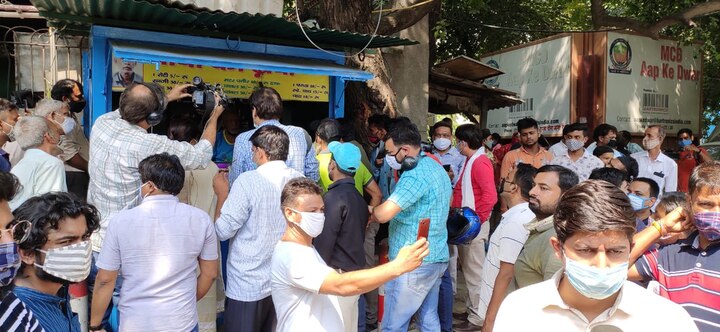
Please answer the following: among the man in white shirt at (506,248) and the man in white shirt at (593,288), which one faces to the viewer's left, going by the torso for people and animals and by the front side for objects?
the man in white shirt at (506,248)

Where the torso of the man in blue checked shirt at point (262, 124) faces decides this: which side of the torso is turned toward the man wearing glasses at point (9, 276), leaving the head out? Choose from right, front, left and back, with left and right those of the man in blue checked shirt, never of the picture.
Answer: back

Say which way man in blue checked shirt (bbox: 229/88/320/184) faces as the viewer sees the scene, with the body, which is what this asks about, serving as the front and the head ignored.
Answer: away from the camera

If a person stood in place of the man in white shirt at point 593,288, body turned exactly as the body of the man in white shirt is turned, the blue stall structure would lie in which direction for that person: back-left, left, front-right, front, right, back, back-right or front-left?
back-right

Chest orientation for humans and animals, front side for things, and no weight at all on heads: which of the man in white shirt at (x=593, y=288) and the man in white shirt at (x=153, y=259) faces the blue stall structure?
the man in white shirt at (x=153, y=259)

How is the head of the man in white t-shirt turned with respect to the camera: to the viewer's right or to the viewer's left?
to the viewer's right

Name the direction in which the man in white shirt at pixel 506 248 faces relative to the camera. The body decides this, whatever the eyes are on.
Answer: to the viewer's left

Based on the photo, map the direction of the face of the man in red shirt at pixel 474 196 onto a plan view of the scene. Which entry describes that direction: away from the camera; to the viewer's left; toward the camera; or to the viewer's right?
to the viewer's left

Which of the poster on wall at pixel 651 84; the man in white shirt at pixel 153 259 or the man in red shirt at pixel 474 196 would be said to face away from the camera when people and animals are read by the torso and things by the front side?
the man in white shirt

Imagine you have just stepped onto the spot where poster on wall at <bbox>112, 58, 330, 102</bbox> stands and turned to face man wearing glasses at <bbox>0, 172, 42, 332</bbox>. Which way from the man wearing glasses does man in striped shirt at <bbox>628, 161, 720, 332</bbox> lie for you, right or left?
left

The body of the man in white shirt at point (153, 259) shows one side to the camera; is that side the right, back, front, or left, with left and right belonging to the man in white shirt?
back

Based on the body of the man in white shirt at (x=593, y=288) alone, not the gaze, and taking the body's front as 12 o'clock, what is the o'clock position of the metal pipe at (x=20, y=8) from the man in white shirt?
The metal pipe is roughly at 4 o'clock from the man in white shirt.

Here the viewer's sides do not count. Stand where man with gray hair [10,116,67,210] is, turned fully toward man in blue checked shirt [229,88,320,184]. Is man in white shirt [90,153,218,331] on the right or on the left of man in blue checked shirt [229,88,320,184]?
right

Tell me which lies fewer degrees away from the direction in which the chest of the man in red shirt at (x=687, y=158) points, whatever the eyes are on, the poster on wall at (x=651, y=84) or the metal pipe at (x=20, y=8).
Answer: the metal pipe
